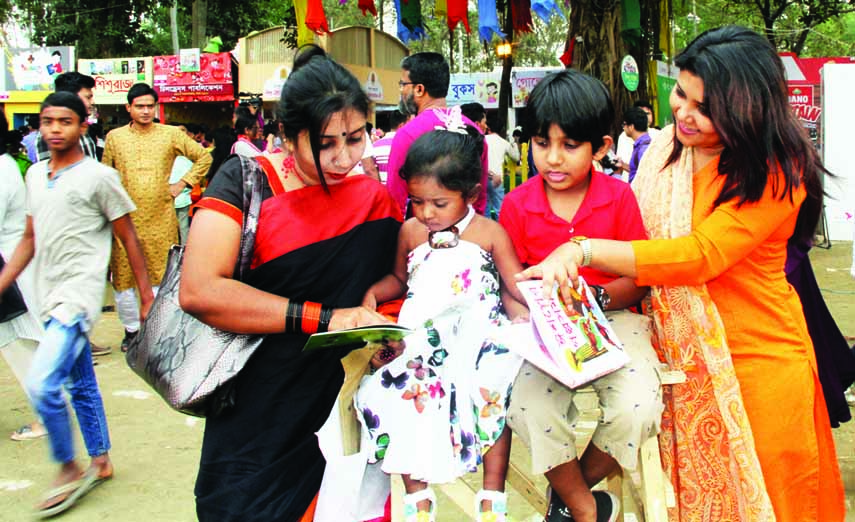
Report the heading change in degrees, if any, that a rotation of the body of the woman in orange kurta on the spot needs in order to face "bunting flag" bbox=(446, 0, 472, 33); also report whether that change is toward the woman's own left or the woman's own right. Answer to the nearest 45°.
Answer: approximately 135° to the woman's own right

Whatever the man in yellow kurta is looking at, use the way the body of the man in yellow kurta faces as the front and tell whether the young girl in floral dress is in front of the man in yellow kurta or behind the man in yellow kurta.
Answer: in front

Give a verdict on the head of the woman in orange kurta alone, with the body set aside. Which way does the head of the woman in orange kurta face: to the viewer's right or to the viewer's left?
to the viewer's left

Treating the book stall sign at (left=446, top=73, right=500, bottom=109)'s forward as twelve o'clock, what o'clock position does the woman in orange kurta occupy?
The woman in orange kurta is roughly at 12 o'clock from the book stall sign.

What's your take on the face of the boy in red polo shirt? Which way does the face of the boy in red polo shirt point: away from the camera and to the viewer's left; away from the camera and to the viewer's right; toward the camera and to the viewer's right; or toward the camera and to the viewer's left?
toward the camera and to the viewer's left

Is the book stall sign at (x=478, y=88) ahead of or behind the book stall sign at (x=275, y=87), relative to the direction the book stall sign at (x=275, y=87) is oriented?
behind

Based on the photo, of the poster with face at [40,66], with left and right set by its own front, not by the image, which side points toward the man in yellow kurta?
front

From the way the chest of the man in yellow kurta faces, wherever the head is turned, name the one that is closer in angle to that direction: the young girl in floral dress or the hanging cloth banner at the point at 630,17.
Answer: the young girl in floral dress

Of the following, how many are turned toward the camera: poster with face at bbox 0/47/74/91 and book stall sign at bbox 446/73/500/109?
2

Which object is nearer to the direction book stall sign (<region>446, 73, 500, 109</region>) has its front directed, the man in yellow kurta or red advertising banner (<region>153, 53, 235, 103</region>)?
the man in yellow kurta
